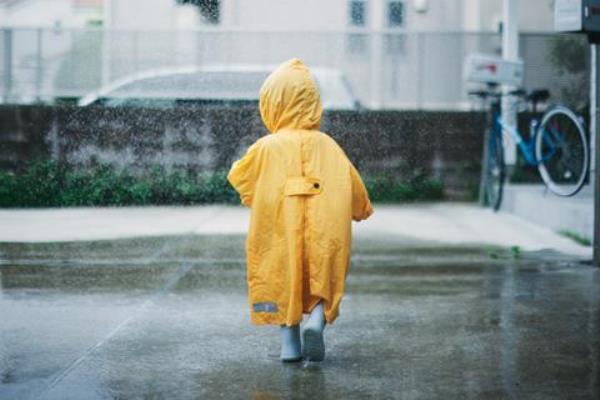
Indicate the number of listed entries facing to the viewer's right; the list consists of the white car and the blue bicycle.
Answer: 0

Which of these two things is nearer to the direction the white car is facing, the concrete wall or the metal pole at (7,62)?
the metal pole

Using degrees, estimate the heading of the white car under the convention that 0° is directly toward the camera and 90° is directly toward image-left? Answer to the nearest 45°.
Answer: approximately 90°

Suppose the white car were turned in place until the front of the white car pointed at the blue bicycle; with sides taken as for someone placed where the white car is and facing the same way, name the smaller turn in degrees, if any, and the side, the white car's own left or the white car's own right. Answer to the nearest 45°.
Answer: approximately 135° to the white car's own left

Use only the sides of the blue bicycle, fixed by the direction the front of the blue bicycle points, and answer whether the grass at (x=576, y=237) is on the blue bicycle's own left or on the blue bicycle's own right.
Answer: on the blue bicycle's own left

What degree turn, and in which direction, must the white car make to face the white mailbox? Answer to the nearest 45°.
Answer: approximately 135° to its left

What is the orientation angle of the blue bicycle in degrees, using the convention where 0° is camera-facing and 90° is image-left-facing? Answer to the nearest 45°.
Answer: approximately 45°

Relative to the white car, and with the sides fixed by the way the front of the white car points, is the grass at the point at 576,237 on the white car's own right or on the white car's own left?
on the white car's own left

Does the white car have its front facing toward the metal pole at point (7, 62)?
yes
